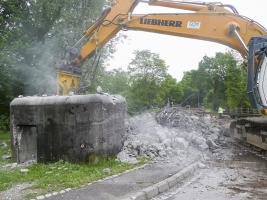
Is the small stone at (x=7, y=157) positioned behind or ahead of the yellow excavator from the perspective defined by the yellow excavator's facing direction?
ahead

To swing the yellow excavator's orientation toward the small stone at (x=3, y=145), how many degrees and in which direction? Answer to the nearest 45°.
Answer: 0° — it already faces it

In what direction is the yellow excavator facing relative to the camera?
to the viewer's left

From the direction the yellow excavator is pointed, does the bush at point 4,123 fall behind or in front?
in front
